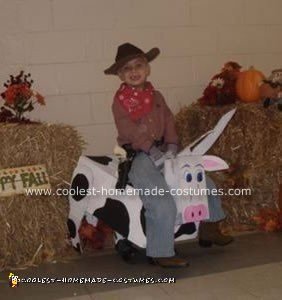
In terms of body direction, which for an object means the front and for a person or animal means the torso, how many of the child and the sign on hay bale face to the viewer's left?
0

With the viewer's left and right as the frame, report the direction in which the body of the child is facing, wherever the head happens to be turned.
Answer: facing the viewer and to the right of the viewer

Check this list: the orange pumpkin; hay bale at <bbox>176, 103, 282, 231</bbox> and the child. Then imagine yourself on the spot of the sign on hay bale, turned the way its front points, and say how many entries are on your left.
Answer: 3

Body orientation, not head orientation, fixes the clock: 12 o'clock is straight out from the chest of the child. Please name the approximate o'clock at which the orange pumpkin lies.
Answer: The orange pumpkin is roughly at 9 o'clock from the child.

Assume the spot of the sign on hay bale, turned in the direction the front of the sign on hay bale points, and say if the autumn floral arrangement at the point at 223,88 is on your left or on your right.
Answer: on your left

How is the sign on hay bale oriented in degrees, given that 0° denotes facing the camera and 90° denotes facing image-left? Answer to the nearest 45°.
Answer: approximately 0°

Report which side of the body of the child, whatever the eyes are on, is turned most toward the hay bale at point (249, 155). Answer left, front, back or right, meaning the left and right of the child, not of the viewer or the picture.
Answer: left
